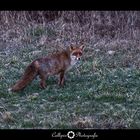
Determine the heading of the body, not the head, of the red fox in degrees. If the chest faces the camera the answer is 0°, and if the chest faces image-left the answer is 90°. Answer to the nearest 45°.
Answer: approximately 270°
